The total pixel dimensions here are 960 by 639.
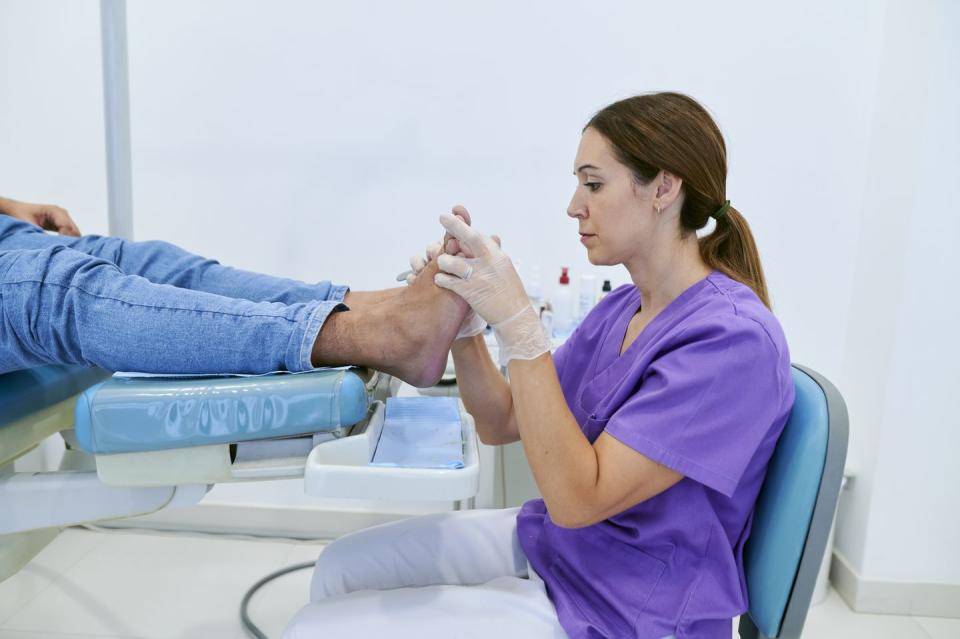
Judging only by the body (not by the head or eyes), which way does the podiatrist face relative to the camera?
to the viewer's left

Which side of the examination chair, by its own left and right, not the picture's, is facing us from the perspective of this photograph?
right

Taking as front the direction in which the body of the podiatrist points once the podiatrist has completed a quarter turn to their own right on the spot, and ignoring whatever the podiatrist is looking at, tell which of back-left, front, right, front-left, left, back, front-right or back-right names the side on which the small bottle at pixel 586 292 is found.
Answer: front

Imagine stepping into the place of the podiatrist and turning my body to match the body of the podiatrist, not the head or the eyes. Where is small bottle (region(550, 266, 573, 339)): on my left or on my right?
on my right

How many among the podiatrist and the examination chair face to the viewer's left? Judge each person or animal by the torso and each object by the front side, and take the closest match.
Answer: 1

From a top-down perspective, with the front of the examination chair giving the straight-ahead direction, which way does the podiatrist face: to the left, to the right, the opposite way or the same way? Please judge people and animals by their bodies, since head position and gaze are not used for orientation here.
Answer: the opposite way

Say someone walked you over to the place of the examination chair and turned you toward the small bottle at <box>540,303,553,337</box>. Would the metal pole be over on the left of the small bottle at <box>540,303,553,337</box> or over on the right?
left
